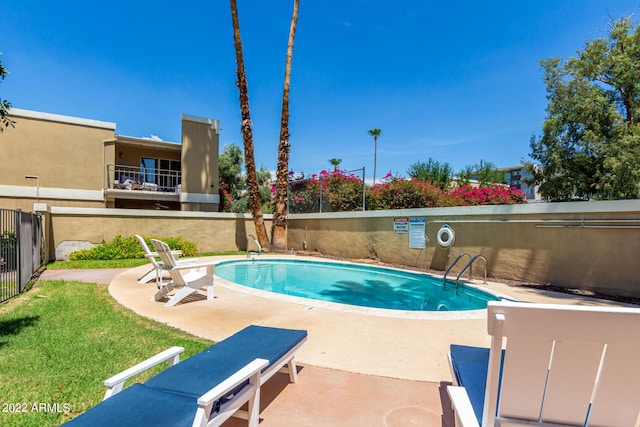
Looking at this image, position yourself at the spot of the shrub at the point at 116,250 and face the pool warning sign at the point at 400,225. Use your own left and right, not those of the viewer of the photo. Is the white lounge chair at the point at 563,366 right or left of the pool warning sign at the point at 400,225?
right

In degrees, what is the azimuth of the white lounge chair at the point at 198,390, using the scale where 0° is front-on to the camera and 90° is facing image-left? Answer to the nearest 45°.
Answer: approximately 225°

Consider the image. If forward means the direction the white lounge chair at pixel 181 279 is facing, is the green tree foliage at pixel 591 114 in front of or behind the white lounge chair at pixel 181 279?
in front

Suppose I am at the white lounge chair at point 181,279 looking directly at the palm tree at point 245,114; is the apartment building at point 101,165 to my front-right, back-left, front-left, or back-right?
front-left

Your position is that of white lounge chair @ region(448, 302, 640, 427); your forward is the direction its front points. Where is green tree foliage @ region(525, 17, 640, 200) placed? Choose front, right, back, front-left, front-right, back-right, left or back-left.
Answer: front-right

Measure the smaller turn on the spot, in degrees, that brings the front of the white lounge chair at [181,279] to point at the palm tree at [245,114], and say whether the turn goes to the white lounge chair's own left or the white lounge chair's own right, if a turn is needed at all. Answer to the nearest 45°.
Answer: approximately 45° to the white lounge chair's own left

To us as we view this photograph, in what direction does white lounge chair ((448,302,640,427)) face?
facing away from the viewer and to the left of the viewer

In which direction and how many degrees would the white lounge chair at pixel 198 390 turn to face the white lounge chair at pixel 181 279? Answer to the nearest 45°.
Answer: approximately 45° to its left

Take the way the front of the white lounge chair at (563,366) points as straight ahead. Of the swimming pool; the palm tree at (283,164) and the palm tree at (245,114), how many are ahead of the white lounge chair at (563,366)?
3

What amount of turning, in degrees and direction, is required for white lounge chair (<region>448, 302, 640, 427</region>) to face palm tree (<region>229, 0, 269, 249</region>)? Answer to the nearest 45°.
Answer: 0° — it already faces it

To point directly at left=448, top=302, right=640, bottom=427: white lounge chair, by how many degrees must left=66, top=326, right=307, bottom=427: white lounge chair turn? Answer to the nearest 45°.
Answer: approximately 90° to its right

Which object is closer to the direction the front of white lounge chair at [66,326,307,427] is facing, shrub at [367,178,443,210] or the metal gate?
the shrub

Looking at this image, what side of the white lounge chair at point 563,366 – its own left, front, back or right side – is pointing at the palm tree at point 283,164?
front

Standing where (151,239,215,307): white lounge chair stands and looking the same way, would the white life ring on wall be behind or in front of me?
in front

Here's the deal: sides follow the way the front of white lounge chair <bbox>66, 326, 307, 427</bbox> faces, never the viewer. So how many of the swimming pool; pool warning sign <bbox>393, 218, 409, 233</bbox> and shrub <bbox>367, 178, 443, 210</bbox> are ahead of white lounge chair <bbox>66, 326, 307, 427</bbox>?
3

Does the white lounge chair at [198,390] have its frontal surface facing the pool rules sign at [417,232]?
yes

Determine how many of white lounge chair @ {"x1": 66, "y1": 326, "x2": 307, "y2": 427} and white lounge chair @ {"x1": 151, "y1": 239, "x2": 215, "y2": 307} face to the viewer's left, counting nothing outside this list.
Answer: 0
